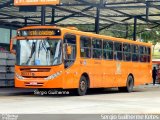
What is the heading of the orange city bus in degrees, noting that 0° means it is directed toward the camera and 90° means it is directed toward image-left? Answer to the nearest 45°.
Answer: approximately 45°
